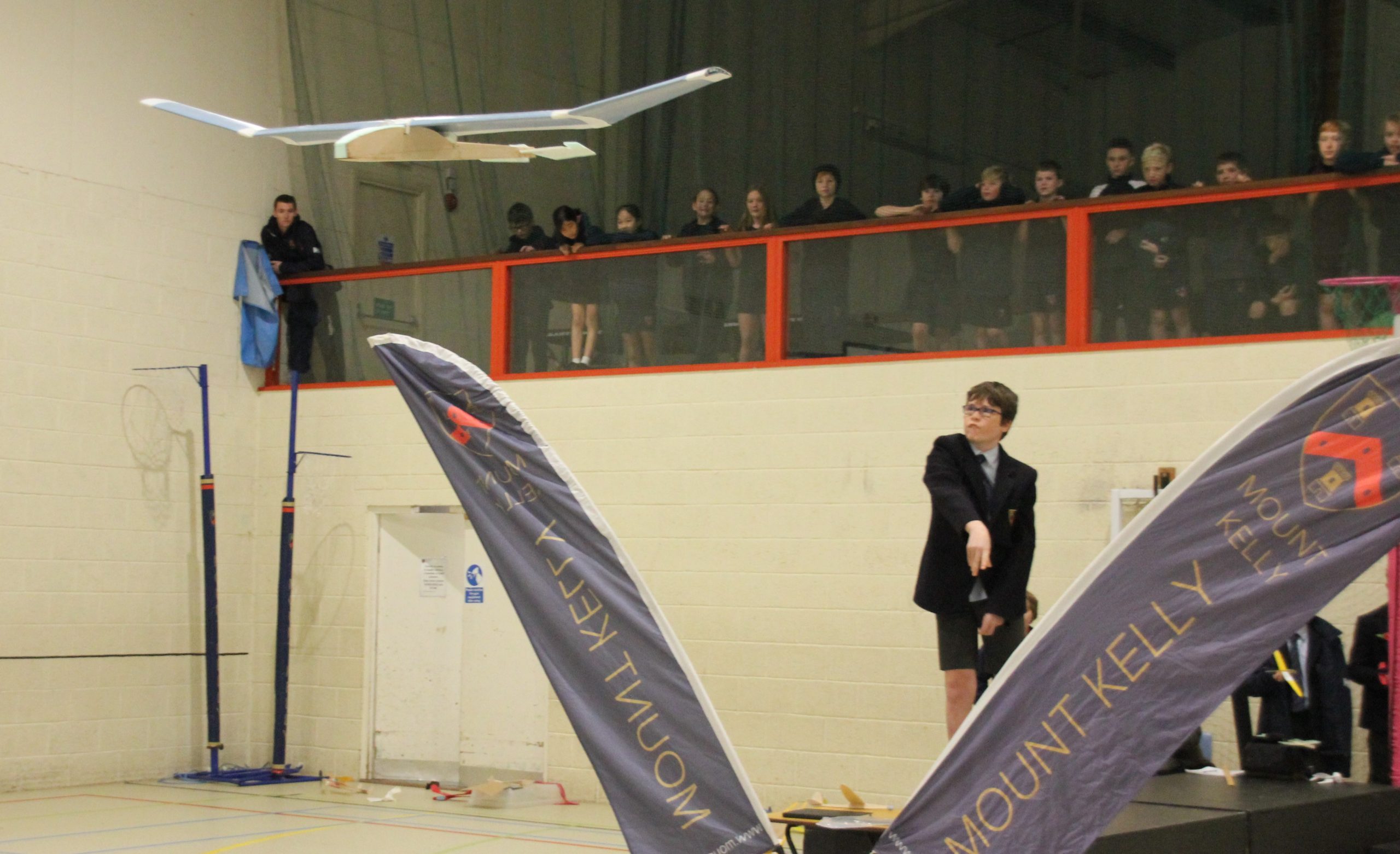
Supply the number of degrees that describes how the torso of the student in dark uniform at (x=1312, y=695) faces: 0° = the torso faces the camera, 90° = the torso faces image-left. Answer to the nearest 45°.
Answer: approximately 45°

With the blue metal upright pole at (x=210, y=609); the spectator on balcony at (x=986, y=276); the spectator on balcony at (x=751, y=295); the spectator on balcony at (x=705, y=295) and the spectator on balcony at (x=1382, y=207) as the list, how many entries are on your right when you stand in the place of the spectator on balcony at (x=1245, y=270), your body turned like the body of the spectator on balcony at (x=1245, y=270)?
4

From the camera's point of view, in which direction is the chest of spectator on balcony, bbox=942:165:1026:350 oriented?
toward the camera

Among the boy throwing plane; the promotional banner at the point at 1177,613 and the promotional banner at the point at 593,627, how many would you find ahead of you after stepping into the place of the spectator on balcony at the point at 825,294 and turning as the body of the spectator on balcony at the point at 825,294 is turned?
3

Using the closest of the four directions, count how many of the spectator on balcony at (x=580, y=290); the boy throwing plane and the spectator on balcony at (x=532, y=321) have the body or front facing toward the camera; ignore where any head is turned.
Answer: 3

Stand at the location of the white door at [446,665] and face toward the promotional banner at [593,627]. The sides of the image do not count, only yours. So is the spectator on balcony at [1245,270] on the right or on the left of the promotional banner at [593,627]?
left

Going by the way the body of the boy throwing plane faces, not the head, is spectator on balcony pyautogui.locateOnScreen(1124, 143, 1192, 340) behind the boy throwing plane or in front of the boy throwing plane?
behind

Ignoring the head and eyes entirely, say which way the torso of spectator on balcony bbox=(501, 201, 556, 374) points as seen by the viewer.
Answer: toward the camera

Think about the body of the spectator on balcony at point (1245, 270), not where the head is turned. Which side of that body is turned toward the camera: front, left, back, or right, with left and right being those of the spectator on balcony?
front

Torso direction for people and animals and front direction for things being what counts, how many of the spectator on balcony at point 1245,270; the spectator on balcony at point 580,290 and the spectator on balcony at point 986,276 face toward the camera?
3

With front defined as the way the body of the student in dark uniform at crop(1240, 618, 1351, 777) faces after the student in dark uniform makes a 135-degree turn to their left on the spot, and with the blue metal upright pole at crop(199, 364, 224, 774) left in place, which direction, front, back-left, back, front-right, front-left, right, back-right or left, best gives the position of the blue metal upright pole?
back
